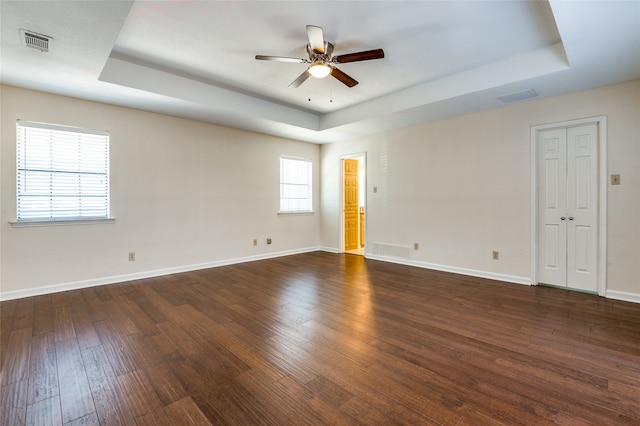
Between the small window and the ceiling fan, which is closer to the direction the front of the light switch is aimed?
the ceiling fan

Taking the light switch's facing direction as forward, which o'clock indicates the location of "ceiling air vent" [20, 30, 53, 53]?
The ceiling air vent is roughly at 1 o'clock from the light switch.

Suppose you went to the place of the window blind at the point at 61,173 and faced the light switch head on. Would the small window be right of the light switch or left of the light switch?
left

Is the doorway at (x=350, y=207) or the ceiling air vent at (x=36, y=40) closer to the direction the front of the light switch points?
the ceiling air vent

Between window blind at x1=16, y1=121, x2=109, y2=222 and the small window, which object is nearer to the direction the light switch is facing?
the window blind

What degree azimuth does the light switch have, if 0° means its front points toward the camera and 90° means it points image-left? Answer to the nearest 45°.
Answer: approximately 0°

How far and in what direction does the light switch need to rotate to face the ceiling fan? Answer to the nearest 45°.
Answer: approximately 45° to its right

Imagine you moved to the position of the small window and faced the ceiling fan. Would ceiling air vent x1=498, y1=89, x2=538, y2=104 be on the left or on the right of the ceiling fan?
left

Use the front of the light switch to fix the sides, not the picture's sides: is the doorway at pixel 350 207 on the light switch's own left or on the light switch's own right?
on the light switch's own right
